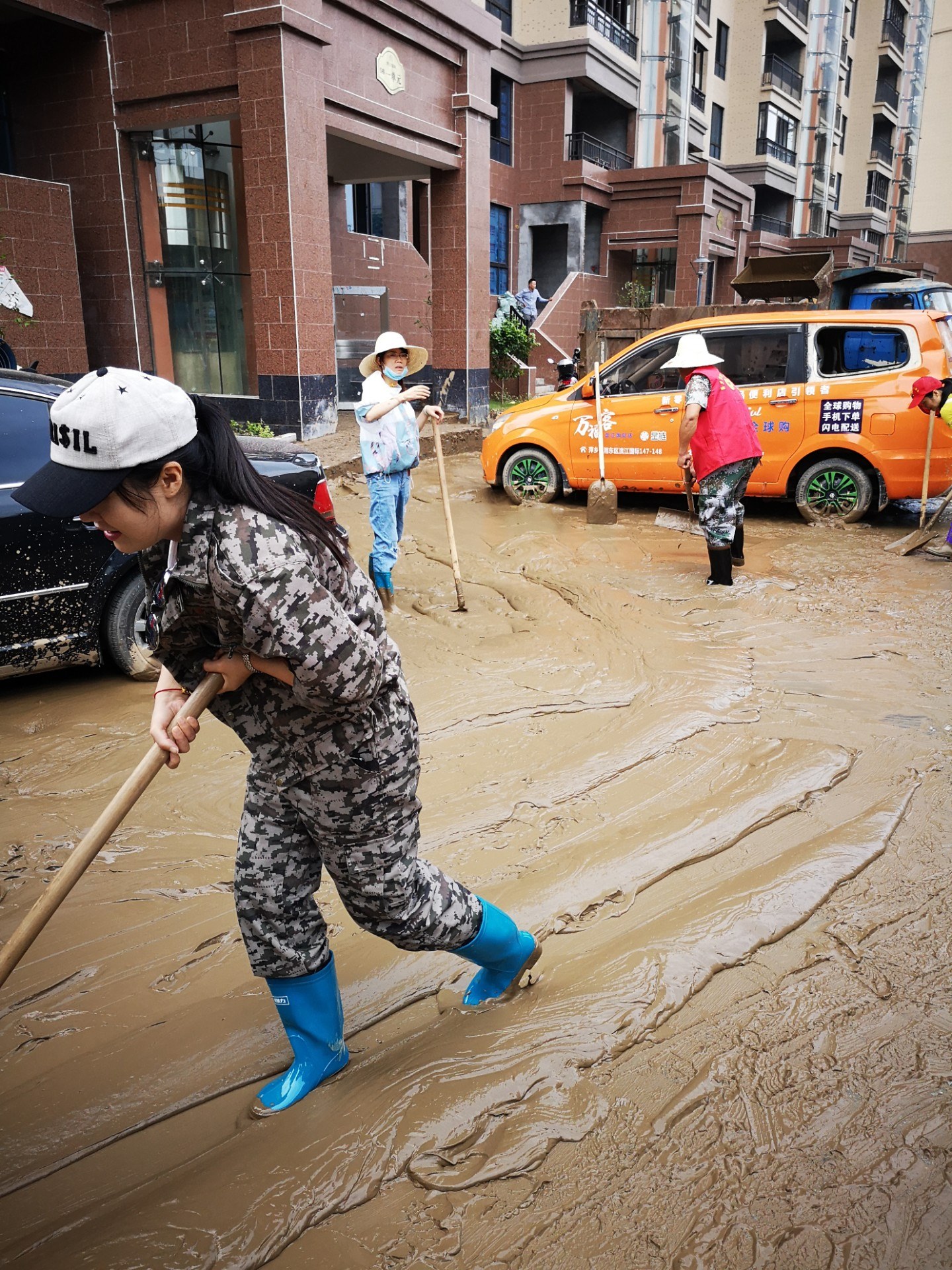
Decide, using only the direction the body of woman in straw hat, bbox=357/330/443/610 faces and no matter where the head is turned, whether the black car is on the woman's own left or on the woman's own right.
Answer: on the woman's own right

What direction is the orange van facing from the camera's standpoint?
to the viewer's left

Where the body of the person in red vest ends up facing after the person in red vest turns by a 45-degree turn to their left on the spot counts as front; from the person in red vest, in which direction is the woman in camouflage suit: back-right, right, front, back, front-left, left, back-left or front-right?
left

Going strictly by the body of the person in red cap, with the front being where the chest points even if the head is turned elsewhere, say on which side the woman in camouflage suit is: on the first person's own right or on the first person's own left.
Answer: on the first person's own left

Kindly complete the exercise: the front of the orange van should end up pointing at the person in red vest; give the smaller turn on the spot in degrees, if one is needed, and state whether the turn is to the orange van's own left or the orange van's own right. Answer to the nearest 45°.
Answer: approximately 90° to the orange van's own left

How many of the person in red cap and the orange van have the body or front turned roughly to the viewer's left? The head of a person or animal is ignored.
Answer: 2

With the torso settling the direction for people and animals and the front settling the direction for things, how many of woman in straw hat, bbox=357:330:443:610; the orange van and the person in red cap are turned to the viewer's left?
2

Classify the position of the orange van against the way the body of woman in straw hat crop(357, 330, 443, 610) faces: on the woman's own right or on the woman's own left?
on the woman's own left

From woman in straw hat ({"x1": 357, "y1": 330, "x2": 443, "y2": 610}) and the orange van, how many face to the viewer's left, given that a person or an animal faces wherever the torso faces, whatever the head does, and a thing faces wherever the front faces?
1

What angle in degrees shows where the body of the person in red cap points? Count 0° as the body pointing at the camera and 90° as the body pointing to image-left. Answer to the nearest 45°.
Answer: approximately 90°

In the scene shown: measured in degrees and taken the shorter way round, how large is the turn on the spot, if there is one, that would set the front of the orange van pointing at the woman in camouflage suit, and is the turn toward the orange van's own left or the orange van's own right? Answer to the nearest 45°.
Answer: approximately 90° to the orange van's own left

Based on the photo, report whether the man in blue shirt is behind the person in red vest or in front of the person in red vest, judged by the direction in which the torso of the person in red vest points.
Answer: in front

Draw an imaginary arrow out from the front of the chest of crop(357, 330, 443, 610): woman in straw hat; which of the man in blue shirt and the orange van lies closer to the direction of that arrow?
the orange van

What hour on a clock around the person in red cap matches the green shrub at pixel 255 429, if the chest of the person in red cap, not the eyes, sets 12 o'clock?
The green shrub is roughly at 12 o'clock from the person in red cap.
